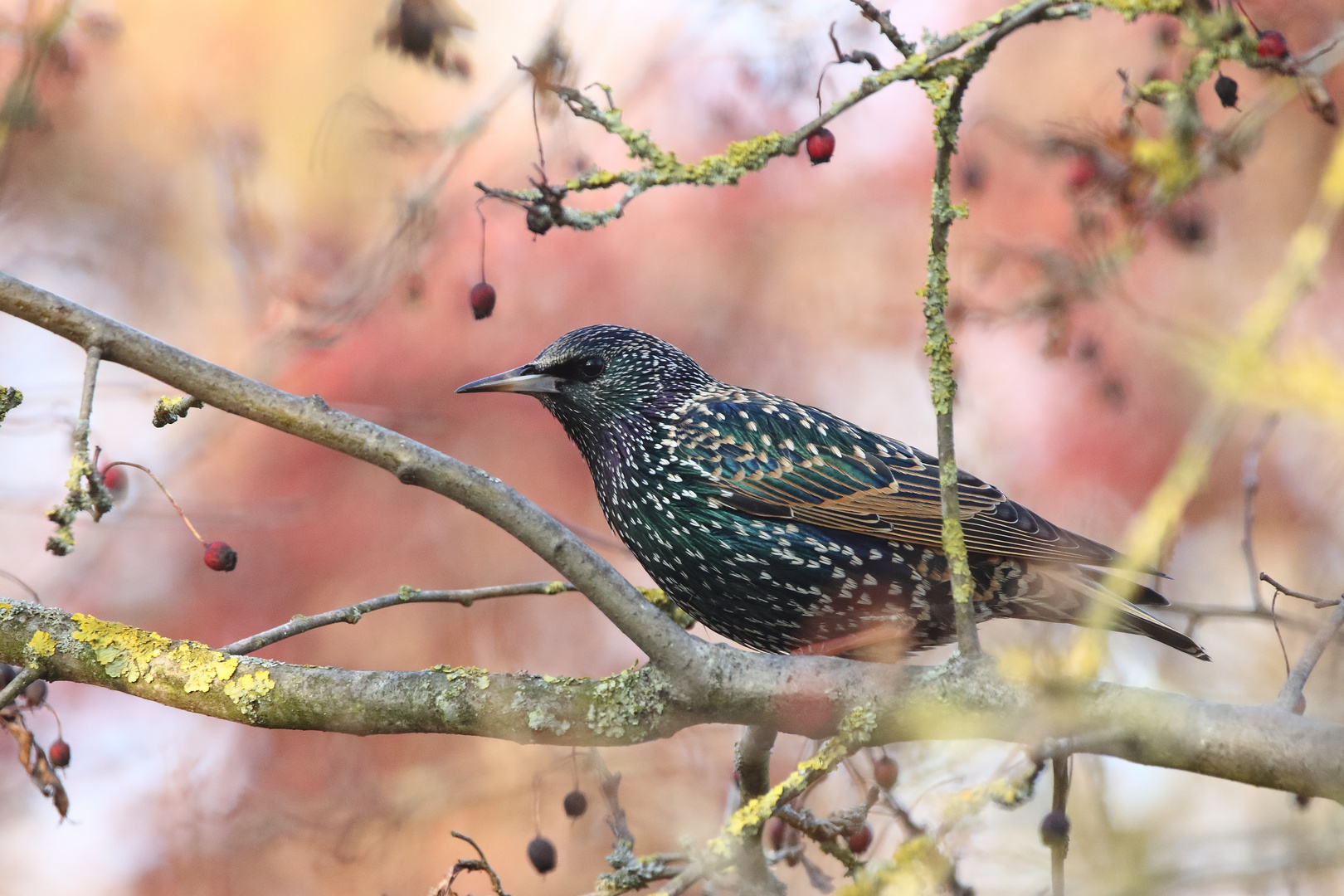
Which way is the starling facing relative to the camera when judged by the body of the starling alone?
to the viewer's left

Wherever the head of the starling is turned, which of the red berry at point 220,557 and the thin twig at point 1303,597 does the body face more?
the red berry
